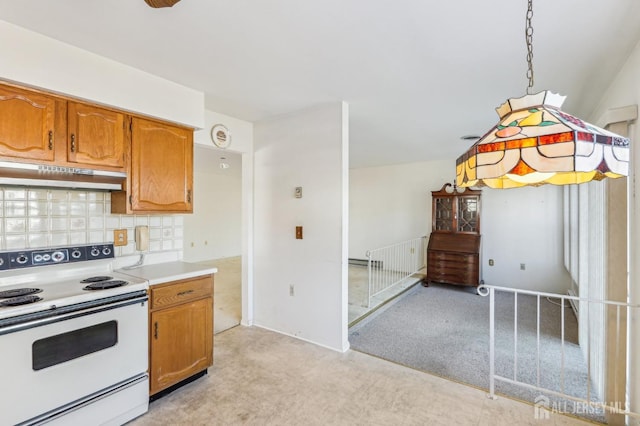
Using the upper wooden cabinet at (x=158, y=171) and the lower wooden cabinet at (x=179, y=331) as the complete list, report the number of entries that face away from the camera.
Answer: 0

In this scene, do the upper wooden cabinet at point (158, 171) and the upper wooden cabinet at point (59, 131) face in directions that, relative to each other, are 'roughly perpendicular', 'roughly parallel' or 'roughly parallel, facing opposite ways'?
roughly parallel

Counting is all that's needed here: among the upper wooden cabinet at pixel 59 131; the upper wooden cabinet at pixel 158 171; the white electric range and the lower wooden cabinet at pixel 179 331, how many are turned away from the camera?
0

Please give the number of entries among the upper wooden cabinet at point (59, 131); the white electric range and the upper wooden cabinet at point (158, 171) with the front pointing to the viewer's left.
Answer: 0

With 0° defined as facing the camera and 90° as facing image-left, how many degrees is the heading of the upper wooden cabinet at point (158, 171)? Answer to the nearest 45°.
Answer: approximately 315°

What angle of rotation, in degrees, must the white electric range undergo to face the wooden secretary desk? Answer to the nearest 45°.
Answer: approximately 45° to its left

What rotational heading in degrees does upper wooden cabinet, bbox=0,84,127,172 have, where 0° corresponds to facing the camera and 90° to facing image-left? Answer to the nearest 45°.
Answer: approximately 315°

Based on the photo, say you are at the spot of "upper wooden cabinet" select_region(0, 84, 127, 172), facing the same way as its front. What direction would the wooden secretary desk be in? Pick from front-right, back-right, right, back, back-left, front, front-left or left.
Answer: front-left

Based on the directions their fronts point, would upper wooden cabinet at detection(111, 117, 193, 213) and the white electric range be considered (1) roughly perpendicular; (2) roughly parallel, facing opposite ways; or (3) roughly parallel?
roughly parallel

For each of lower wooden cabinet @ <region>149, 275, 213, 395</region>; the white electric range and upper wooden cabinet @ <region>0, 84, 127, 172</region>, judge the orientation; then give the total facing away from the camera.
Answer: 0

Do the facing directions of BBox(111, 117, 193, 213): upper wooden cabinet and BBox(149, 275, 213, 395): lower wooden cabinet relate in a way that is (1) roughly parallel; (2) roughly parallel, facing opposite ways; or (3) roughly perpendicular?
roughly parallel

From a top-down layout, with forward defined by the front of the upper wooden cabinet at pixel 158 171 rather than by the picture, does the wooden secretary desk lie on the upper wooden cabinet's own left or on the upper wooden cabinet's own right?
on the upper wooden cabinet's own left

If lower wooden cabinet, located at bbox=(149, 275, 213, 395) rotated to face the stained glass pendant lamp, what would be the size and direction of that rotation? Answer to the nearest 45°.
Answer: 0° — it already faces it

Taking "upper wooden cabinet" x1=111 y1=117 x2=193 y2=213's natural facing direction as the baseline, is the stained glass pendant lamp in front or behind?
in front

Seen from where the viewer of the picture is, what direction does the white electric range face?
facing the viewer and to the right of the viewer
